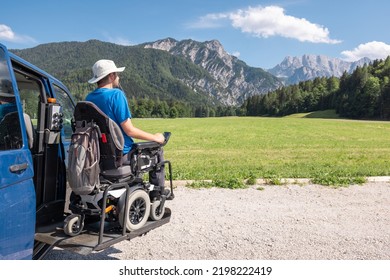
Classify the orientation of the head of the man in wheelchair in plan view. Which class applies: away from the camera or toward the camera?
away from the camera

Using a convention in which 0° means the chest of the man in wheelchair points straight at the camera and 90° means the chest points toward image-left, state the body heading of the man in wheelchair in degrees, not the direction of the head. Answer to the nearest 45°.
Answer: approximately 225°

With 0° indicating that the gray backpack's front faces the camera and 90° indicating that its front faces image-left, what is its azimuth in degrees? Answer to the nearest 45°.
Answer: approximately 45°
